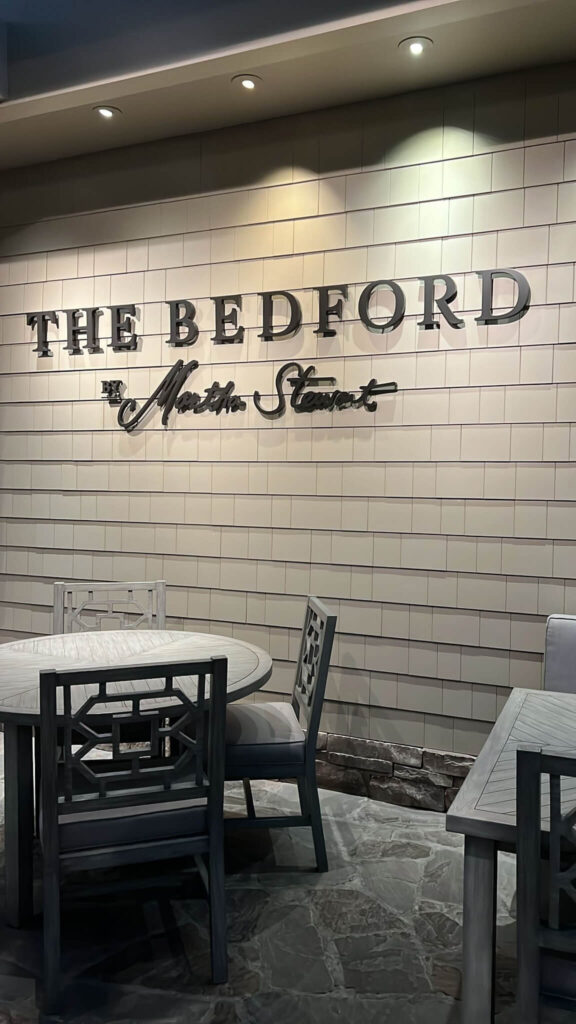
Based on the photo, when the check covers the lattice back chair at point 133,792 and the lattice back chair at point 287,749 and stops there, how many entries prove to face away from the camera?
1

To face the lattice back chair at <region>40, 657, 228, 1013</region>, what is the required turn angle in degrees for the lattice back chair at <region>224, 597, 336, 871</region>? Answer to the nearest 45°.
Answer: approximately 45° to its left

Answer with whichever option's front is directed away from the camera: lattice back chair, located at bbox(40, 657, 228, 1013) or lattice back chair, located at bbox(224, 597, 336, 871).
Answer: lattice back chair, located at bbox(40, 657, 228, 1013)

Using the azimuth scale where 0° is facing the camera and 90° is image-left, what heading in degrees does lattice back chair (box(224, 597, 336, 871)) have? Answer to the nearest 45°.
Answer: approximately 90°

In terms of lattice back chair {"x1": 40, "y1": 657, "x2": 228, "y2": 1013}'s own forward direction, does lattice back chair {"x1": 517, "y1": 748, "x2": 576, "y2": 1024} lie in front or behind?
behind

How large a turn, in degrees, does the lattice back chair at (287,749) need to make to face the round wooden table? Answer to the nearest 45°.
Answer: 0° — it already faces it

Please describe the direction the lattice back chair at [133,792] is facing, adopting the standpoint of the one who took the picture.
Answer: facing away from the viewer

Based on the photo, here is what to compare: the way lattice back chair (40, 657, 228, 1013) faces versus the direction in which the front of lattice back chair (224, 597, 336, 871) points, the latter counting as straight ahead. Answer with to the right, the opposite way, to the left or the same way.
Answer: to the right
